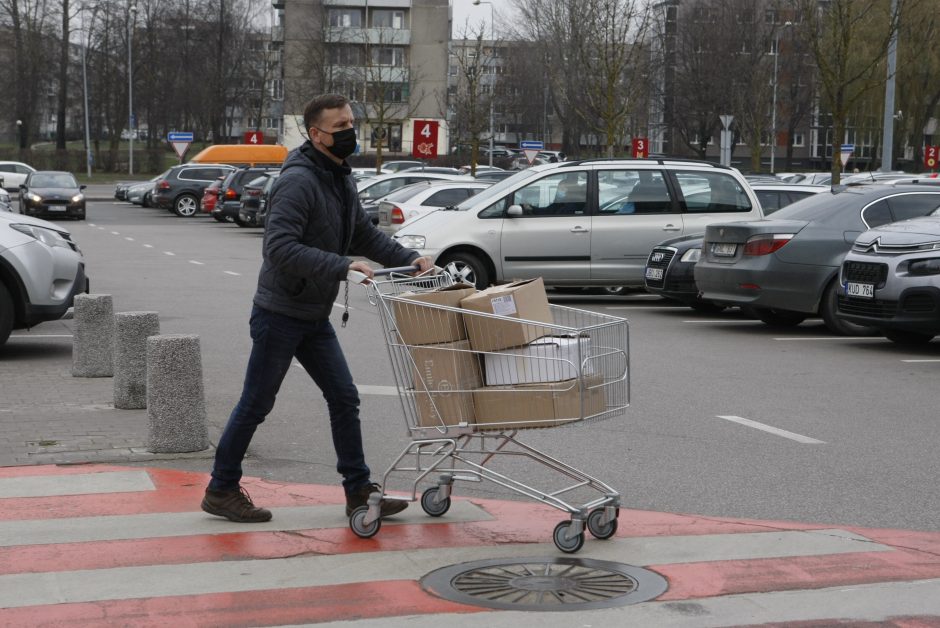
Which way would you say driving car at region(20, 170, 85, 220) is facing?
toward the camera

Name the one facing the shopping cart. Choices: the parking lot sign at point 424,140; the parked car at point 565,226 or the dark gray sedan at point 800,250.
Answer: the parking lot sign

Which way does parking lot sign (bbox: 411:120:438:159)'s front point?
toward the camera

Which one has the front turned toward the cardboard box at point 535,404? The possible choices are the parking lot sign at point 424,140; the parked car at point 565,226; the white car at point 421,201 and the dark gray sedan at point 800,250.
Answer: the parking lot sign

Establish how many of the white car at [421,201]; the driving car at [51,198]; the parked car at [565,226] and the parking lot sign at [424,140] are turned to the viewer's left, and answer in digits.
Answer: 1

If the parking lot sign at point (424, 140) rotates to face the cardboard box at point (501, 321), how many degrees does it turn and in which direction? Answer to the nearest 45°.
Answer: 0° — it already faces it

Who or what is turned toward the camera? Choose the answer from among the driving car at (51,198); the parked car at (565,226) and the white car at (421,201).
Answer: the driving car at (51,198)

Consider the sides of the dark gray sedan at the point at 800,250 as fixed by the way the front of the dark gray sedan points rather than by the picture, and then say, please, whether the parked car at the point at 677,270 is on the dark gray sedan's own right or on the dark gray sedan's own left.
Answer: on the dark gray sedan's own left

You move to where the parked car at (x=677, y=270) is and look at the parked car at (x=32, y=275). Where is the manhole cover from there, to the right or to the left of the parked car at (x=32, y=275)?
left

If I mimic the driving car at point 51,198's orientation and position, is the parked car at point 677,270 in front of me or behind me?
in front

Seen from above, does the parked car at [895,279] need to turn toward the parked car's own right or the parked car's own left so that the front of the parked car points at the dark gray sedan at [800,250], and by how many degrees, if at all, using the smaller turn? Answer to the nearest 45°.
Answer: approximately 90° to the parked car's own right

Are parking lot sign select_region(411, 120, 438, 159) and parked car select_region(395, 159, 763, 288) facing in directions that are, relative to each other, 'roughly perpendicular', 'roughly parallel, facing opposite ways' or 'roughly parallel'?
roughly perpendicular

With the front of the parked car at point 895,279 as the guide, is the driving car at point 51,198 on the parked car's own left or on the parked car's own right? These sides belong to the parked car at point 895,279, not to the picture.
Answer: on the parked car's own right

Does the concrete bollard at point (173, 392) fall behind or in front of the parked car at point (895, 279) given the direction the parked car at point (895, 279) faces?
in front

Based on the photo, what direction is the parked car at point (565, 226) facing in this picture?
to the viewer's left

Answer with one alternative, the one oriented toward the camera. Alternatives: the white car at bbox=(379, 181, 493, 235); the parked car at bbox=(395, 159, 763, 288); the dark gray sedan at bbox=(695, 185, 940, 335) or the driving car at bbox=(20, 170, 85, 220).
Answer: the driving car at bbox=(20, 170, 85, 220)

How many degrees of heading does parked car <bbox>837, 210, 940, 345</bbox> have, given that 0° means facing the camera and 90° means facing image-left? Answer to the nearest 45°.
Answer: approximately 45°
